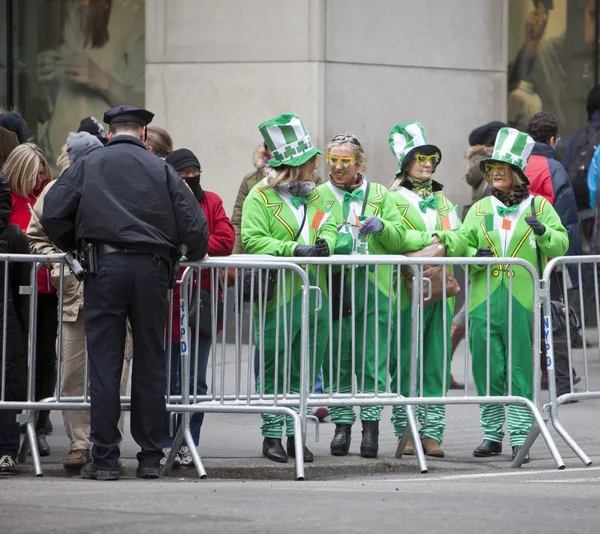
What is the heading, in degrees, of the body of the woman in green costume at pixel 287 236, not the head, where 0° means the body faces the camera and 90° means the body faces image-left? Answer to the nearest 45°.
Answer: approximately 315°

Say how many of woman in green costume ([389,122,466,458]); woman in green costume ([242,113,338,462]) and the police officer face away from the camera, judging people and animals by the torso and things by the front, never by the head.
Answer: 1

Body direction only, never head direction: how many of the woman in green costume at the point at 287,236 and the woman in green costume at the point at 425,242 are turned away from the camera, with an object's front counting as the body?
0

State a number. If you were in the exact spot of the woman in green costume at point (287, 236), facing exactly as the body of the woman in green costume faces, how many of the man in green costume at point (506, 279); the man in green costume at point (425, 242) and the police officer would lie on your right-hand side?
1

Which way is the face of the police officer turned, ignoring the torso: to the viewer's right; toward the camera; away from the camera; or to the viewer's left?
away from the camera

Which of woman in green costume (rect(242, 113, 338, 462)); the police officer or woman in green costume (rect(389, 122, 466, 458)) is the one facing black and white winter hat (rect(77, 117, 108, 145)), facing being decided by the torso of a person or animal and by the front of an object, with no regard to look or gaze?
the police officer

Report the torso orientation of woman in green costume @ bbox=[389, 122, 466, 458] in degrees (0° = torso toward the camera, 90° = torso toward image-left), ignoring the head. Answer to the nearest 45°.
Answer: approximately 315°

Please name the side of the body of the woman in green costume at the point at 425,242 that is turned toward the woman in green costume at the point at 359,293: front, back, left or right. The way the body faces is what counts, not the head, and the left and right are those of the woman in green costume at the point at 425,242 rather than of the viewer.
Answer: right

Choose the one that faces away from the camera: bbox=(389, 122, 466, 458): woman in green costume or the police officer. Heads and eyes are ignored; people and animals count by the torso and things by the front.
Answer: the police officer

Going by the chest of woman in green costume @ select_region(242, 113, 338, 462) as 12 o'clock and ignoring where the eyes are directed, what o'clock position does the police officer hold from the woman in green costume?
The police officer is roughly at 3 o'clock from the woman in green costume.

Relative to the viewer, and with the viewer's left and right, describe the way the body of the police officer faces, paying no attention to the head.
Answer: facing away from the viewer

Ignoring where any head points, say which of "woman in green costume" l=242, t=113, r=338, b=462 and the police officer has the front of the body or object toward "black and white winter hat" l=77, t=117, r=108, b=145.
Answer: the police officer

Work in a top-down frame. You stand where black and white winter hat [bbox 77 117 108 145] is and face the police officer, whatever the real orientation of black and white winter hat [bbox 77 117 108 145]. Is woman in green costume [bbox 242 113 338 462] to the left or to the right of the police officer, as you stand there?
left

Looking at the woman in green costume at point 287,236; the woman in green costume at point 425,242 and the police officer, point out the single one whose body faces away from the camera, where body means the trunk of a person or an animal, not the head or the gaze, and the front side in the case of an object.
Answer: the police officer
